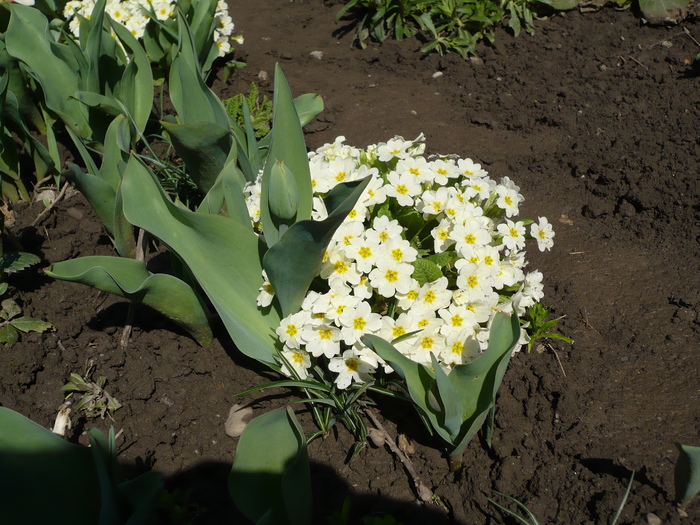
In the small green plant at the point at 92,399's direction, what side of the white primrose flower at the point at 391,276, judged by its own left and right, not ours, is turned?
right

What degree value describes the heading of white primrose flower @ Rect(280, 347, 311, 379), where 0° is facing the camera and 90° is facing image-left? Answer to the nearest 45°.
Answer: approximately 0°

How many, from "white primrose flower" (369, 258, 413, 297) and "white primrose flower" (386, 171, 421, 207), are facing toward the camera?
2

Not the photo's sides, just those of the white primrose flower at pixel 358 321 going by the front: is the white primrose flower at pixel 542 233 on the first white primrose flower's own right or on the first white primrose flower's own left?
on the first white primrose flower's own left
